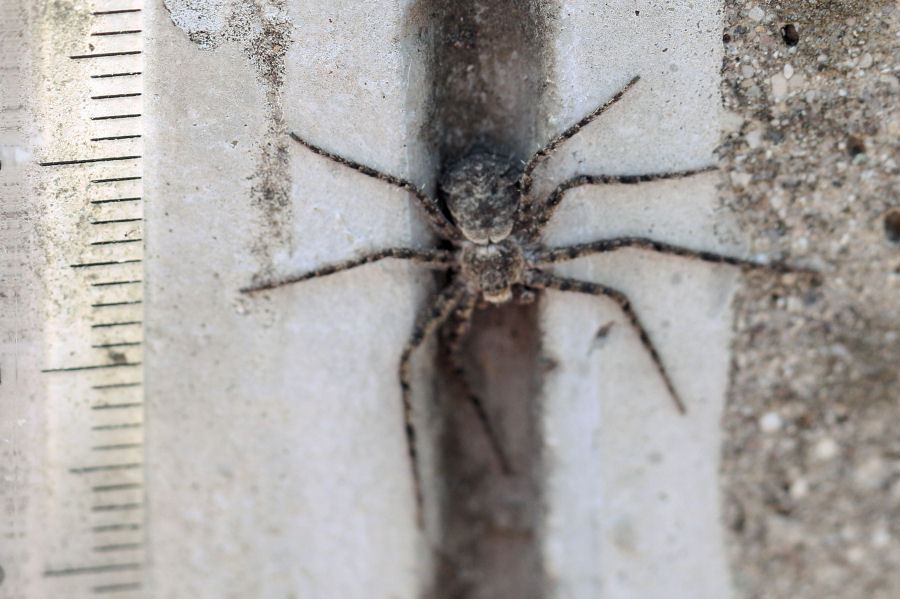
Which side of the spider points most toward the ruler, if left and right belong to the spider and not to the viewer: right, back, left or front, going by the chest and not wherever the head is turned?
right

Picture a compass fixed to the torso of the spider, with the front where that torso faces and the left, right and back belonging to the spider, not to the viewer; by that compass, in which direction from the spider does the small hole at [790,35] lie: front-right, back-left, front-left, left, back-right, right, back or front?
left

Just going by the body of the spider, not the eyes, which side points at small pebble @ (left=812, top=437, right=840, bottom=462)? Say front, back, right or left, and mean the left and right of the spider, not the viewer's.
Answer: left

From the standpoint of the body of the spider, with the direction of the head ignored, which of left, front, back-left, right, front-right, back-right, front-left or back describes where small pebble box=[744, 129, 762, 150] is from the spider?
left

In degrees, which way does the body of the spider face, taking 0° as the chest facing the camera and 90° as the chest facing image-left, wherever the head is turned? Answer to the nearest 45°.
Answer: approximately 0°
